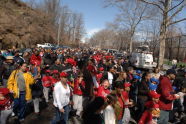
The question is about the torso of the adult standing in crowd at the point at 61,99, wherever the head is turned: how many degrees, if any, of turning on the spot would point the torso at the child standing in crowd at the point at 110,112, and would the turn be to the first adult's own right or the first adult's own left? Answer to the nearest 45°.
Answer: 0° — they already face them

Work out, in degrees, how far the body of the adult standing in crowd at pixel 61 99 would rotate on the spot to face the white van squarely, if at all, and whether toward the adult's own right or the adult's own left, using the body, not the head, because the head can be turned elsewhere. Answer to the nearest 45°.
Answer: approximately 90° to the adult's own left

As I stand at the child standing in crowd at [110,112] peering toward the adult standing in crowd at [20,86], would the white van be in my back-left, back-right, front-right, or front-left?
front-right

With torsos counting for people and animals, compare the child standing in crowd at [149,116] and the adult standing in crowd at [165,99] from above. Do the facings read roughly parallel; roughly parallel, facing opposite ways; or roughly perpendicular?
roughly parallel
